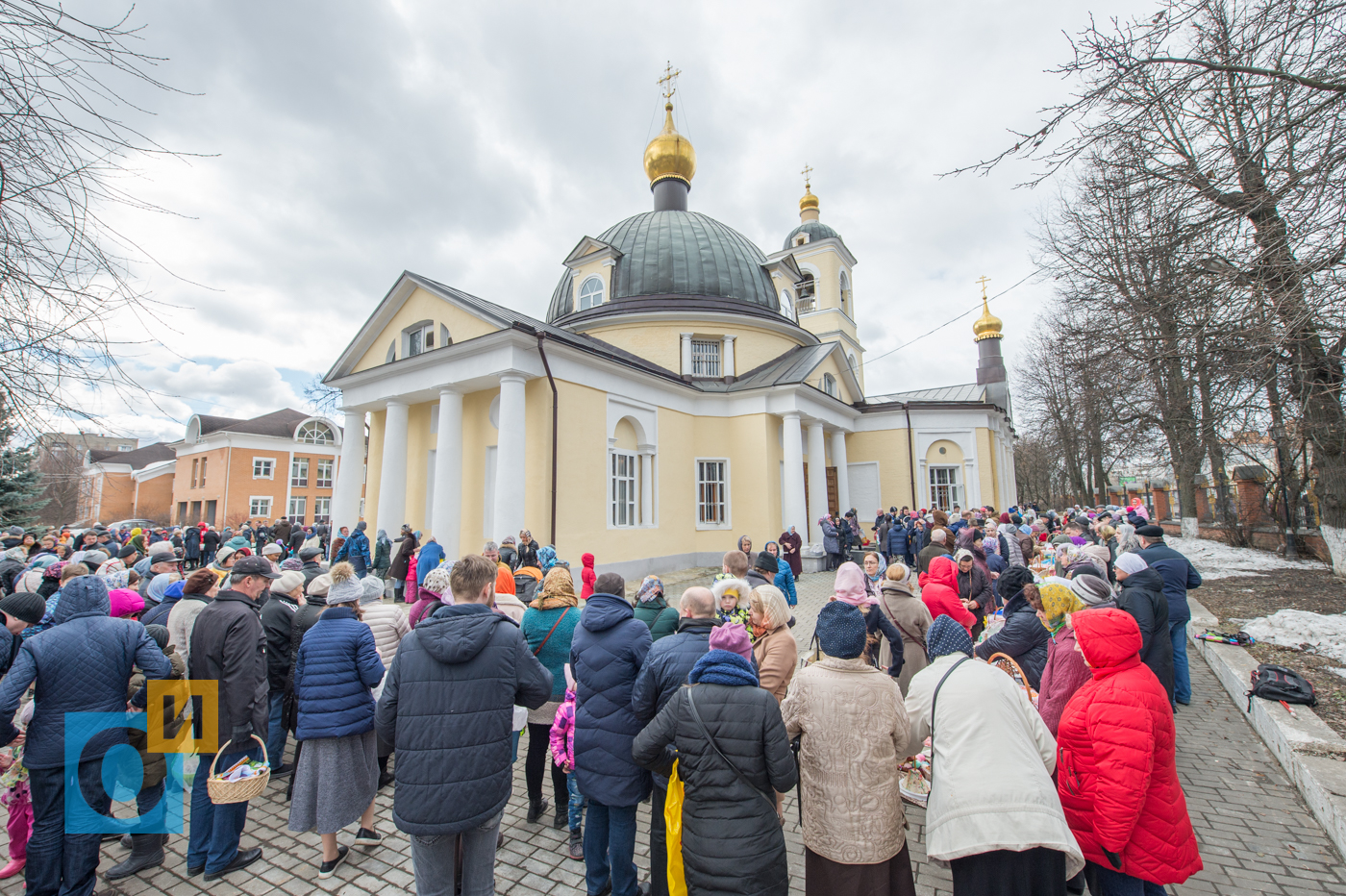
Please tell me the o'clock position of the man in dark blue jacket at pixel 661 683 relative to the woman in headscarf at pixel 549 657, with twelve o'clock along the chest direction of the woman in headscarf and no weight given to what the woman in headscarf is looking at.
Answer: The man in dark blue jacket is roughly at 5 o'clock from the woman in headscarf.

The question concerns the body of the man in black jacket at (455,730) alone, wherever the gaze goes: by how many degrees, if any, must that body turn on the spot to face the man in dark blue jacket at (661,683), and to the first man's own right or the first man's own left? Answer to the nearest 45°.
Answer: approximately 90° to the first man's own right

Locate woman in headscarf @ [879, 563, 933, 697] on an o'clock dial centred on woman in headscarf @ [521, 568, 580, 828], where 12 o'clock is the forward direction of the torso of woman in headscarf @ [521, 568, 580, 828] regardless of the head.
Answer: woman in headscarf @ [879, 563, 933, 697] is roughly at 3 o'clock from woman in headscarf @ [521, 568, 580, 828].

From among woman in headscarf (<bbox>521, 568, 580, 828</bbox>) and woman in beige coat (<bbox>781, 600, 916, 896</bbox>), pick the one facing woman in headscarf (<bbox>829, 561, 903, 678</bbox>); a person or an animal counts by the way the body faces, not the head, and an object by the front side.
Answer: the woman in beige coat

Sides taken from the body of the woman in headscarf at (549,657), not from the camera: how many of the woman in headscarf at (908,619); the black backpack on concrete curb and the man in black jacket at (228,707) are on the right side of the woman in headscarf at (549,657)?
2

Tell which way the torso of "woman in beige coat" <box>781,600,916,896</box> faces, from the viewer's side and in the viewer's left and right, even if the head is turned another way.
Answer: facing away from the viewer

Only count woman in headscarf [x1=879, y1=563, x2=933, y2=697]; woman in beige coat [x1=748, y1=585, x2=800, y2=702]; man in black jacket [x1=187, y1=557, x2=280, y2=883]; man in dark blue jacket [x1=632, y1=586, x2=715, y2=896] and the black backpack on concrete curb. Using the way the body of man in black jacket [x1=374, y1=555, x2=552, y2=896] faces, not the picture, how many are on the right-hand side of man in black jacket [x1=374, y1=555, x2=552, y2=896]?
4

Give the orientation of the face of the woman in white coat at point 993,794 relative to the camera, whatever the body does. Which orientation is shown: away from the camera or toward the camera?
away from the camera

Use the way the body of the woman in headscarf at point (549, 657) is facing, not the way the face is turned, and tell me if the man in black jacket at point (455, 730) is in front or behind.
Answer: behind

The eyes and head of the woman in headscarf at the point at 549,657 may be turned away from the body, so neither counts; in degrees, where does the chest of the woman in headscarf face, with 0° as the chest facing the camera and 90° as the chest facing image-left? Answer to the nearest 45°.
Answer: approximately 180°
